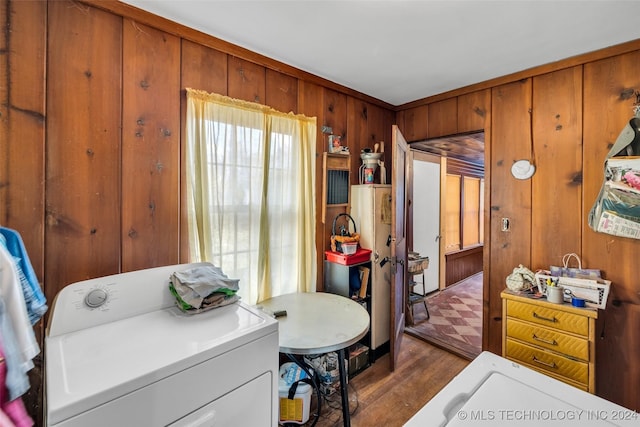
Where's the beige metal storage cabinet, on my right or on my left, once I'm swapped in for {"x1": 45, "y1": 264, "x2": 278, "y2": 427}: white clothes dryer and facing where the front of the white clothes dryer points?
on my left

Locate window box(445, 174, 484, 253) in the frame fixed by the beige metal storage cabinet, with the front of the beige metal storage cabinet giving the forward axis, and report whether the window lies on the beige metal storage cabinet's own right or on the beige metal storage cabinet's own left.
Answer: on the beige metal storage cabinet's own left

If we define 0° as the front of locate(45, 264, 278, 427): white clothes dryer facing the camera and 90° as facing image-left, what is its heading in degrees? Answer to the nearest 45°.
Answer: approximately 315°
